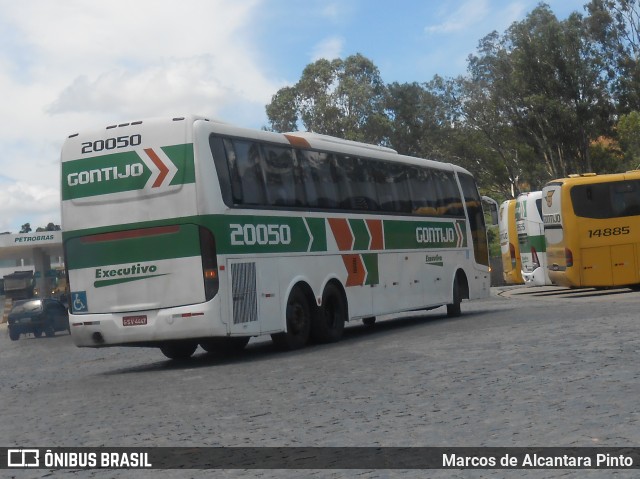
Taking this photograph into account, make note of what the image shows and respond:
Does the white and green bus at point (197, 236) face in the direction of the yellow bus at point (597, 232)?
yes

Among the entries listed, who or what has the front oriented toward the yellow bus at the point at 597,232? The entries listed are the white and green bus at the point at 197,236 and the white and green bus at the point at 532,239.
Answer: the white and green bus at the point at 197,236

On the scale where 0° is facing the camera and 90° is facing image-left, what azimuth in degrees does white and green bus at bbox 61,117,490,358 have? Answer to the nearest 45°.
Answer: approximately 225°

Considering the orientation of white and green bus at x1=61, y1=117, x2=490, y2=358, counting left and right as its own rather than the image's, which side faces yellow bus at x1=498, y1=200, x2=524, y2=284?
front

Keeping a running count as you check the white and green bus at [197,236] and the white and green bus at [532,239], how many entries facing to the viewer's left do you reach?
0

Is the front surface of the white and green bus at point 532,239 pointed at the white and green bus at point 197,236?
no

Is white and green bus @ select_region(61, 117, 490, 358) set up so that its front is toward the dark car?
no

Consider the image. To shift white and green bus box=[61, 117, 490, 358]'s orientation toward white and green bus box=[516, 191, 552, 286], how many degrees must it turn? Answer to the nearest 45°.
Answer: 0° — it already faces it

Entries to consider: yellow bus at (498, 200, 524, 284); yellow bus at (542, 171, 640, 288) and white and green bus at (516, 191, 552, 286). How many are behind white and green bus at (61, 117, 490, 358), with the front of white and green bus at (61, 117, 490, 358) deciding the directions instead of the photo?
0

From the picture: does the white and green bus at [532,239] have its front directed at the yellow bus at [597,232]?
no
